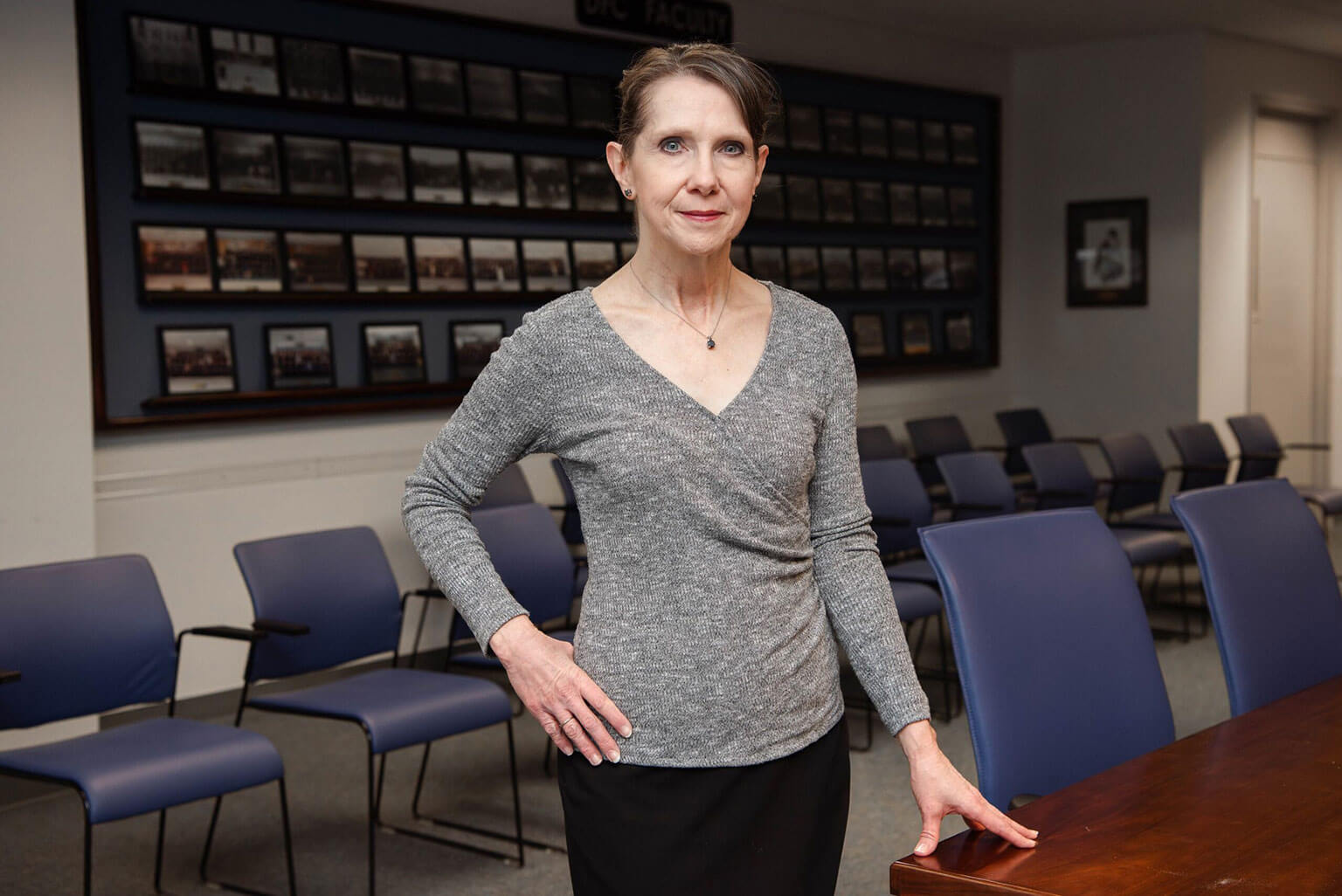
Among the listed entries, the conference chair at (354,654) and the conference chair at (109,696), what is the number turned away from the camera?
0

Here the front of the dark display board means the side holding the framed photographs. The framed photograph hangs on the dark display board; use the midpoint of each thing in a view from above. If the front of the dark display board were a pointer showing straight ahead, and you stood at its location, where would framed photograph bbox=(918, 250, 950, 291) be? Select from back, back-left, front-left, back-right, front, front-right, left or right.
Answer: left

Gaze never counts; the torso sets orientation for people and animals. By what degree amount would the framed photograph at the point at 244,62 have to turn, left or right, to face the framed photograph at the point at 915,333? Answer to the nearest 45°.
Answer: approximately 90° to its left

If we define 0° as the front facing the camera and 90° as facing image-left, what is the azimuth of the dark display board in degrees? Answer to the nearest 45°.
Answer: approximately 315°

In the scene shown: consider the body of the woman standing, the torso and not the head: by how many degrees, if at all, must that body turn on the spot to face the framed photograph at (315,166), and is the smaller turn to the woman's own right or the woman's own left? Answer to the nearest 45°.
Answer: approximately 180°

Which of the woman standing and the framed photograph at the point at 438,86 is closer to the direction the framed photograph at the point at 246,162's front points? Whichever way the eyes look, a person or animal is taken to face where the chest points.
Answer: the woman standing

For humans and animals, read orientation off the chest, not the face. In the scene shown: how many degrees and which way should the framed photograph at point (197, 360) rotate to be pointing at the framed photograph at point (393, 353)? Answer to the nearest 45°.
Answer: approximately 90° to its left

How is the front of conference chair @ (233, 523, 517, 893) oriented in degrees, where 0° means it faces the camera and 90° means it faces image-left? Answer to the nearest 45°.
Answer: approximately 315°

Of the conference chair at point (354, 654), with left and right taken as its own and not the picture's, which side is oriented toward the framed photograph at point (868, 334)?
left

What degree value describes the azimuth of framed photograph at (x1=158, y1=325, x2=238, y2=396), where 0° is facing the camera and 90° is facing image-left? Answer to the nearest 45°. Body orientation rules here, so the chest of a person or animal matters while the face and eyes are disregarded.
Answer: approximately 315°

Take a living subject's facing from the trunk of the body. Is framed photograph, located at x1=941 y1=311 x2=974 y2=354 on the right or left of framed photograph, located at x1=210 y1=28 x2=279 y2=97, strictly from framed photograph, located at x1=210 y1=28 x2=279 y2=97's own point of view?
on its left
